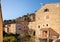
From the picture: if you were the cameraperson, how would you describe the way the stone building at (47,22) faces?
facing the viewer and to the left of the viewer
